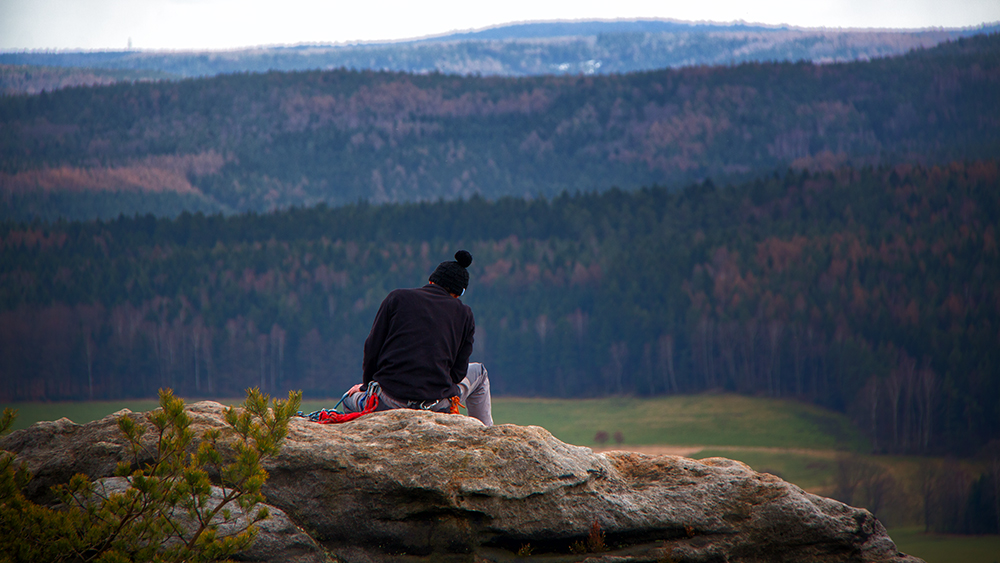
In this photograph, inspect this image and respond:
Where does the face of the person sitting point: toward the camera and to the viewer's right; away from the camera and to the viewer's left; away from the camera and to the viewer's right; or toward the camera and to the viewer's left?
away from the camera and to the viewer's right

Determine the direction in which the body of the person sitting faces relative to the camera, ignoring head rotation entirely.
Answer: away from the camera
